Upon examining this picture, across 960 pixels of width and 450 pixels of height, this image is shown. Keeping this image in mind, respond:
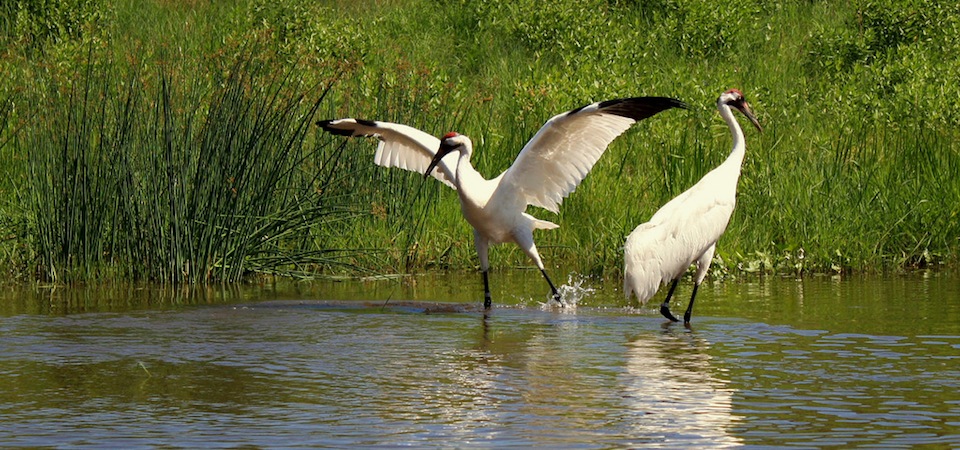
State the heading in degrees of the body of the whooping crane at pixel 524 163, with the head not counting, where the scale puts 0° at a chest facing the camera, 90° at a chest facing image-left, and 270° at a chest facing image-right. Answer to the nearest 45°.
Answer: approximately 45°

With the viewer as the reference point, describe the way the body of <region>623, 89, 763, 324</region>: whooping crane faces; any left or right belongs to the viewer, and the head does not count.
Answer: facing to the right of the viewer

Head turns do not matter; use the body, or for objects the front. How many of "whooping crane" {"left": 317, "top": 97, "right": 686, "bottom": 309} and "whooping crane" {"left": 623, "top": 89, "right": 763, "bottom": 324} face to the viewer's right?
1

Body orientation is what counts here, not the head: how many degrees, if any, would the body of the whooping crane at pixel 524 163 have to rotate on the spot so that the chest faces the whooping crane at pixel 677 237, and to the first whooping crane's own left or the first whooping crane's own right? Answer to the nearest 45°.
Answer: approximately 90° to the first whooping crane's own left

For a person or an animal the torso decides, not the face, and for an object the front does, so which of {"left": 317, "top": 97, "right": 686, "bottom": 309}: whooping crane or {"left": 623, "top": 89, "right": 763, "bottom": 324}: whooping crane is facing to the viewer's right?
{"left": 623, "top": 89, "right": 763, "bottom": 324}: whooping crane

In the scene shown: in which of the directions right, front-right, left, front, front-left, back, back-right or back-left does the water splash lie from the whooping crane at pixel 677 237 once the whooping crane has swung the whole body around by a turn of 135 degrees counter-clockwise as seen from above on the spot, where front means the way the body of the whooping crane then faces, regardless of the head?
front

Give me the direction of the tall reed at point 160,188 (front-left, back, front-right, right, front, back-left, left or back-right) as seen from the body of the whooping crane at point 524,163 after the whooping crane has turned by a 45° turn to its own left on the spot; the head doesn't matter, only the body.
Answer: right
